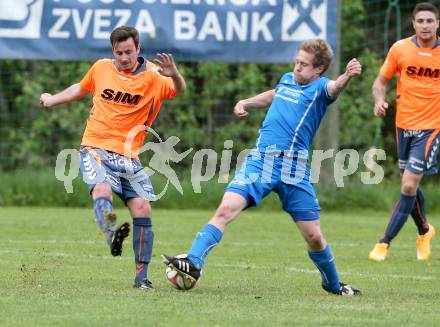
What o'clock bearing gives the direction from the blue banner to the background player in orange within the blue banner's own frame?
The background player in orange is roughly at 11 o'clock from the blue banner.

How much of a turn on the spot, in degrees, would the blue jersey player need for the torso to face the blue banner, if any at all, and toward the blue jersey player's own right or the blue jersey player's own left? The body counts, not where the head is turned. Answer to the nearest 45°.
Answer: approximately 135° to the blue jersey player's own right

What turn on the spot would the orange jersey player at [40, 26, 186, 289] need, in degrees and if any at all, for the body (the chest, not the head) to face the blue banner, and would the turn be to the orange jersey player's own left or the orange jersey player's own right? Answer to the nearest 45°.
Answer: approximately 180°

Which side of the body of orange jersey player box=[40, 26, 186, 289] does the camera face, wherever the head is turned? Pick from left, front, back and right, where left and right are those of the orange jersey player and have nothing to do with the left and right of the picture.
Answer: front

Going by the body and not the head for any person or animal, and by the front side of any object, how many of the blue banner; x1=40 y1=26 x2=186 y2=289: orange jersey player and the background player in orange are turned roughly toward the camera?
3

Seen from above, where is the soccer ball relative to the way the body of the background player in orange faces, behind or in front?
in front

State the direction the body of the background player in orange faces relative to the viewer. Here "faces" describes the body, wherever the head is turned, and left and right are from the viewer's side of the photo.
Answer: facing the viewer

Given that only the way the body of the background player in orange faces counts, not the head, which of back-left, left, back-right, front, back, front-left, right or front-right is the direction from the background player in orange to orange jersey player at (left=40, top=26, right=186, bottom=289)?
front-right

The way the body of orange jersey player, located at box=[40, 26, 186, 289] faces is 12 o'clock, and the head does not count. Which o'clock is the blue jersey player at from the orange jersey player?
The blue jersey player is roughly at 10 o'clock from the orange jersey player.

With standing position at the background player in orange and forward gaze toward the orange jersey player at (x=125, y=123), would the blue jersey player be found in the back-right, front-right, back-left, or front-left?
front-left

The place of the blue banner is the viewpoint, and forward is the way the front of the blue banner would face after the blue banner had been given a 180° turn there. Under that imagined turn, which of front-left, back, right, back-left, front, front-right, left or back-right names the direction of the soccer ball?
back
